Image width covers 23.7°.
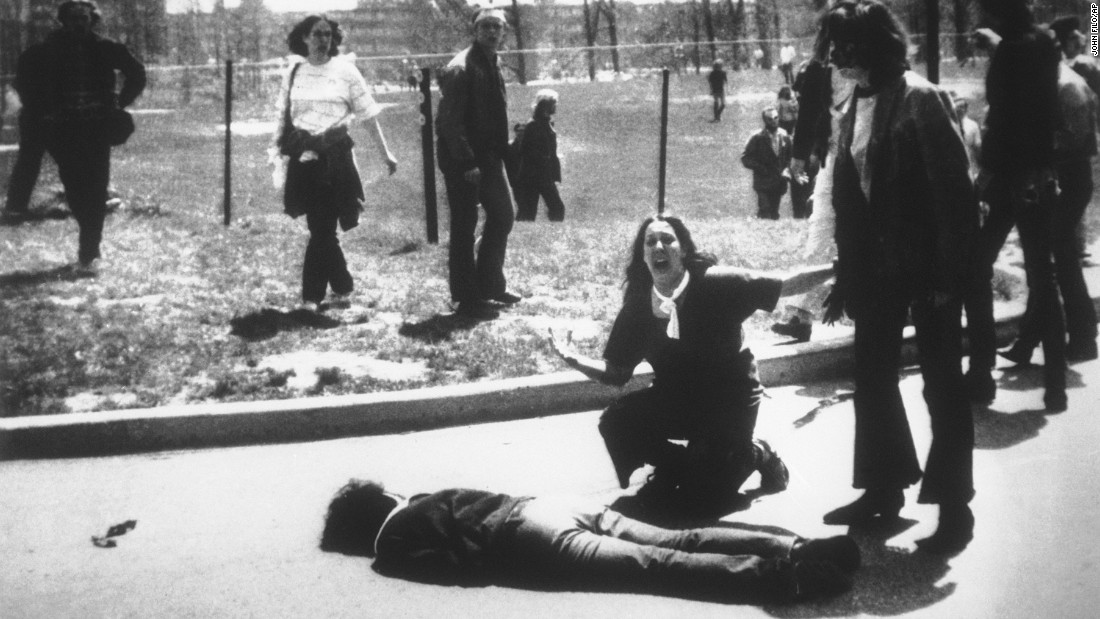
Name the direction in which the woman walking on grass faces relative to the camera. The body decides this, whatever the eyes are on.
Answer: toward the camera

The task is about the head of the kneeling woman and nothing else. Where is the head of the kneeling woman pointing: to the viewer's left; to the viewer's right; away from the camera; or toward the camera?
toward the camera

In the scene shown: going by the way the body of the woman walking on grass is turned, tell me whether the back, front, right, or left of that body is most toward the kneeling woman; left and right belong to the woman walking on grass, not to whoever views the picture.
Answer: front

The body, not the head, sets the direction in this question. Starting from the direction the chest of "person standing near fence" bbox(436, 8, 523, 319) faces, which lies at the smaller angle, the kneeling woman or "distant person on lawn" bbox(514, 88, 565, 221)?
the kneeling woman

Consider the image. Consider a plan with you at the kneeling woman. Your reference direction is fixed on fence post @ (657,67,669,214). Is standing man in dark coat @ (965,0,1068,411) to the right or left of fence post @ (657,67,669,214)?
right

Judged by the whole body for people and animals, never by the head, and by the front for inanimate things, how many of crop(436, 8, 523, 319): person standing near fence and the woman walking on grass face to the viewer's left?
0

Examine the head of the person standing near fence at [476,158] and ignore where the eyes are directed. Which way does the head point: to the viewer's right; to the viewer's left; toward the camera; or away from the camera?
toward the camera

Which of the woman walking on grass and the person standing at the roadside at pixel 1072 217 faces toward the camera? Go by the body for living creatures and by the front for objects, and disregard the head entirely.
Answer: the woman walking on grass

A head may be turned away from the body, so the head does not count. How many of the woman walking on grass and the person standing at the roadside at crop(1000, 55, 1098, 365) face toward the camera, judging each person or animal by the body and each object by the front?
1

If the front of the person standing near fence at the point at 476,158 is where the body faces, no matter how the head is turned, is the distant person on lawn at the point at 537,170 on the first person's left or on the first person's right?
on the first person's left

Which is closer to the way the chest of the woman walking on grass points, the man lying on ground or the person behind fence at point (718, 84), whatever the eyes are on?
the man lying on ground

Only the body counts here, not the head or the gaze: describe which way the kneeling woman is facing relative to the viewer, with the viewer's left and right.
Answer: facing the viewer and to the left of the viewer
